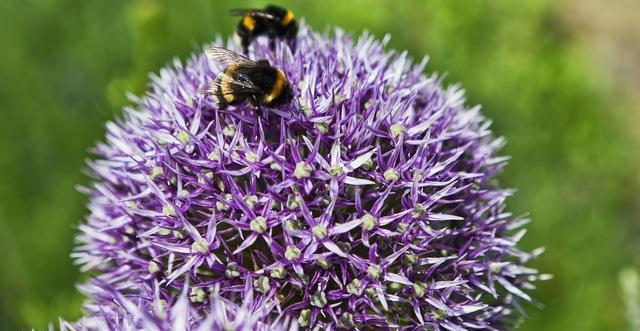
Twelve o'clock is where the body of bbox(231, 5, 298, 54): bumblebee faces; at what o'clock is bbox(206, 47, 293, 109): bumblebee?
bbox(206, 47, 293, 109): bumblebee is roughly at 3 o'clock from bbox(231, 5, 298, 54): bumblebee.

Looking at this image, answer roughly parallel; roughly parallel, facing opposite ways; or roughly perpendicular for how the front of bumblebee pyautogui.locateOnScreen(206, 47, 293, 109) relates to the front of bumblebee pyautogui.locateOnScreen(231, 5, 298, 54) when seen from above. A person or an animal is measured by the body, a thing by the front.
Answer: roughly parallel

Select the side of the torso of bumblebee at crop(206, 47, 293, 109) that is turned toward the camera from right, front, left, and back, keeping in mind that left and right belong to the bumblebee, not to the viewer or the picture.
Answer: right

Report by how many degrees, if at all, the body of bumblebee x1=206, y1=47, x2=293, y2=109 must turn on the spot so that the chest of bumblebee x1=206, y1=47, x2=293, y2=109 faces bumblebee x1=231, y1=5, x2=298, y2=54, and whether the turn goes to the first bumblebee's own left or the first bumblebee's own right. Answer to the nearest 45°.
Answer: approximately 90° to the first bumblebee's own left

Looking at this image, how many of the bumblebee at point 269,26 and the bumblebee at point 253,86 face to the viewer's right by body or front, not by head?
2

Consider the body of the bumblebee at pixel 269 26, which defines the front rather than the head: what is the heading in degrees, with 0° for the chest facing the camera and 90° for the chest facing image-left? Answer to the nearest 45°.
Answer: approximately 270°
